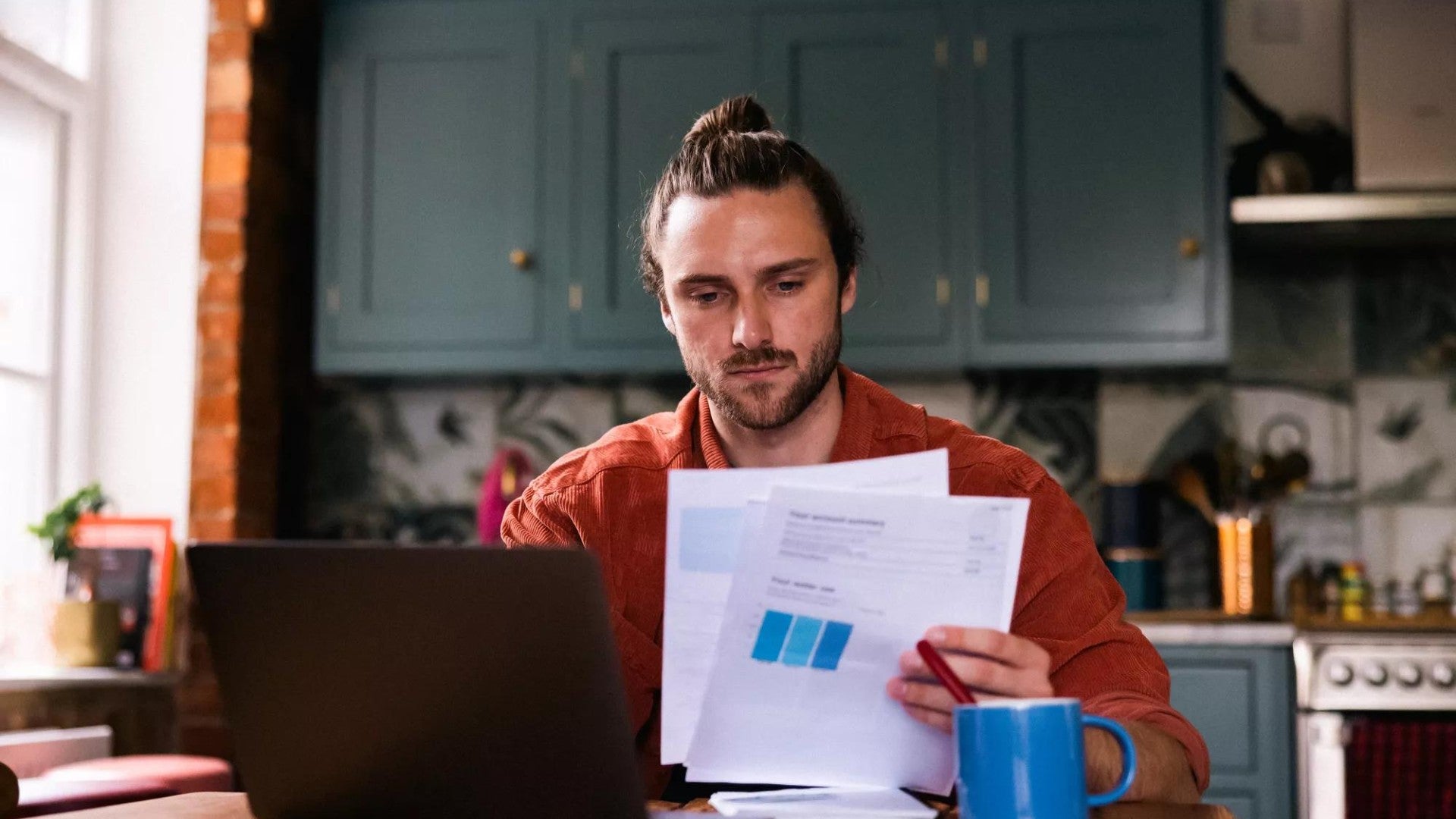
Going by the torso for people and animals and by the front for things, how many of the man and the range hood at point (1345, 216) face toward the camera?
2

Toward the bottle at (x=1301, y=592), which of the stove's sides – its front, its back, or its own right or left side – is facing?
back

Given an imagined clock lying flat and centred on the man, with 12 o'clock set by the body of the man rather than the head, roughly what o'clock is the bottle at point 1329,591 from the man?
The bottle is roughly at 7 o'clock from the man.

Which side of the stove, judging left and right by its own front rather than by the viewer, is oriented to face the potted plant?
right

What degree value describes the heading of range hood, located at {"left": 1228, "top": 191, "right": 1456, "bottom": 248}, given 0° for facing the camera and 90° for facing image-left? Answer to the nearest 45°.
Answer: approximately 0°

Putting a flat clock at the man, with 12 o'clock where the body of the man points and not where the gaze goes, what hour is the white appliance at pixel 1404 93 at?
The white appliance is roughly at 7 o'clock from the man.

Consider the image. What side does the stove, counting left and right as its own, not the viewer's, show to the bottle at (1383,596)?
back

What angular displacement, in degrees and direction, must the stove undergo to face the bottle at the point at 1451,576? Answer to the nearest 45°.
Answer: approximately 180°

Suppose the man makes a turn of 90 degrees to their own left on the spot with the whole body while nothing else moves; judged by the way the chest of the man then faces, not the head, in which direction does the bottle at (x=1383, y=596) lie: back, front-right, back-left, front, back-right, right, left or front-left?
front-left
